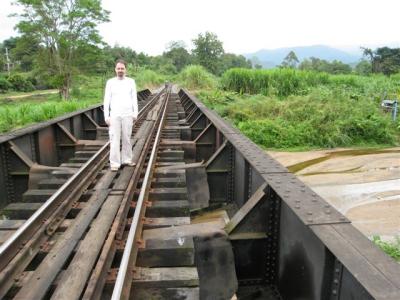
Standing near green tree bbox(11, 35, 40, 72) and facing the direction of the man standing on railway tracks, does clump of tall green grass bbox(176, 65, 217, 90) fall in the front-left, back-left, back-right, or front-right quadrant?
front-left

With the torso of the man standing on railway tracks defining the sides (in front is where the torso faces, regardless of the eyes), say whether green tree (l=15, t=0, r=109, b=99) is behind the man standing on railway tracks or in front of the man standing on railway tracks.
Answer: behind

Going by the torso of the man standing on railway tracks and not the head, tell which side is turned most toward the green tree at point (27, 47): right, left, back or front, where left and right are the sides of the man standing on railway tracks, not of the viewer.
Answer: back

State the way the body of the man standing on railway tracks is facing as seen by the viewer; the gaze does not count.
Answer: toward the camera

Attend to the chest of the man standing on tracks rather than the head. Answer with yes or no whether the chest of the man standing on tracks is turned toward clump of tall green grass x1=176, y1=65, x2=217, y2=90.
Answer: no
